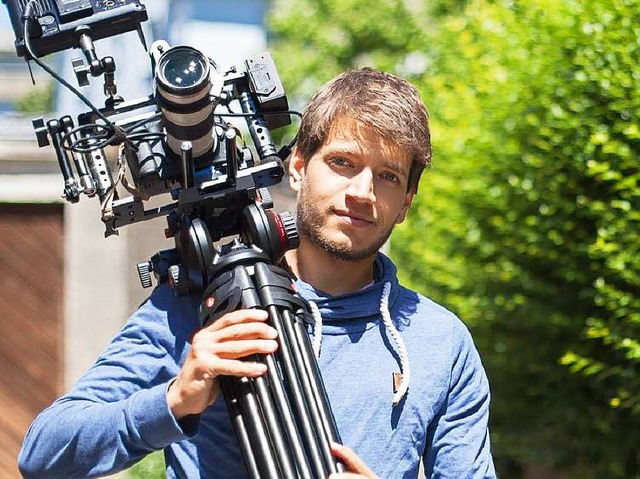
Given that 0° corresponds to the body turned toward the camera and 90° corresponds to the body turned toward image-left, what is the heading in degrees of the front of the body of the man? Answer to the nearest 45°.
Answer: approximately 0°
